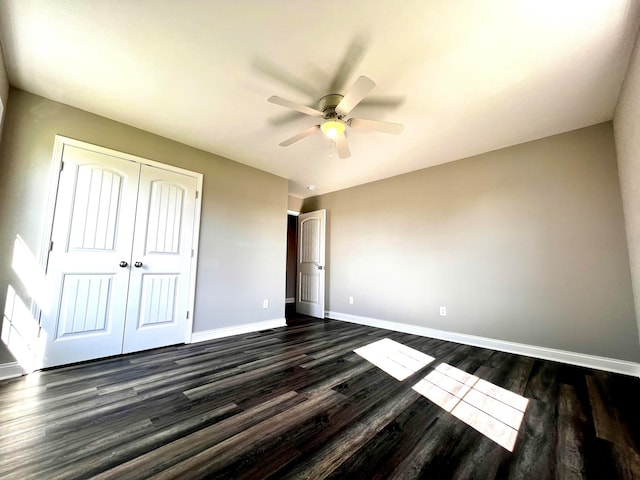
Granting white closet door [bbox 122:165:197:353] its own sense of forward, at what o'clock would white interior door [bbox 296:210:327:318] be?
The white interior door is roughly at 10 o'clock from the white closet door.

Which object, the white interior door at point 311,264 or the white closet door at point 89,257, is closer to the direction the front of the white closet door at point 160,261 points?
the white interior door

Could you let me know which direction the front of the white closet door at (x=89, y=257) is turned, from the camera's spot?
facing the viewer and to the right of the viewer

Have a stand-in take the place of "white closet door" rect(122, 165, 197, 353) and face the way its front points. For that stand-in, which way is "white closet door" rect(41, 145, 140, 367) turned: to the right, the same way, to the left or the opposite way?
the same way

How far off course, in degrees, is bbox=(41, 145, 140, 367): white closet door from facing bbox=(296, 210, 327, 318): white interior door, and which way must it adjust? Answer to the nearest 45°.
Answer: approximately 45° to its left

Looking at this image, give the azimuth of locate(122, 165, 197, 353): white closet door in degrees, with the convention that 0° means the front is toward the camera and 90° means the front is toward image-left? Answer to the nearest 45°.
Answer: approximately 315°

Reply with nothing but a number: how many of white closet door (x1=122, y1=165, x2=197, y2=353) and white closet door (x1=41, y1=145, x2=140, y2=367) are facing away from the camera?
0
